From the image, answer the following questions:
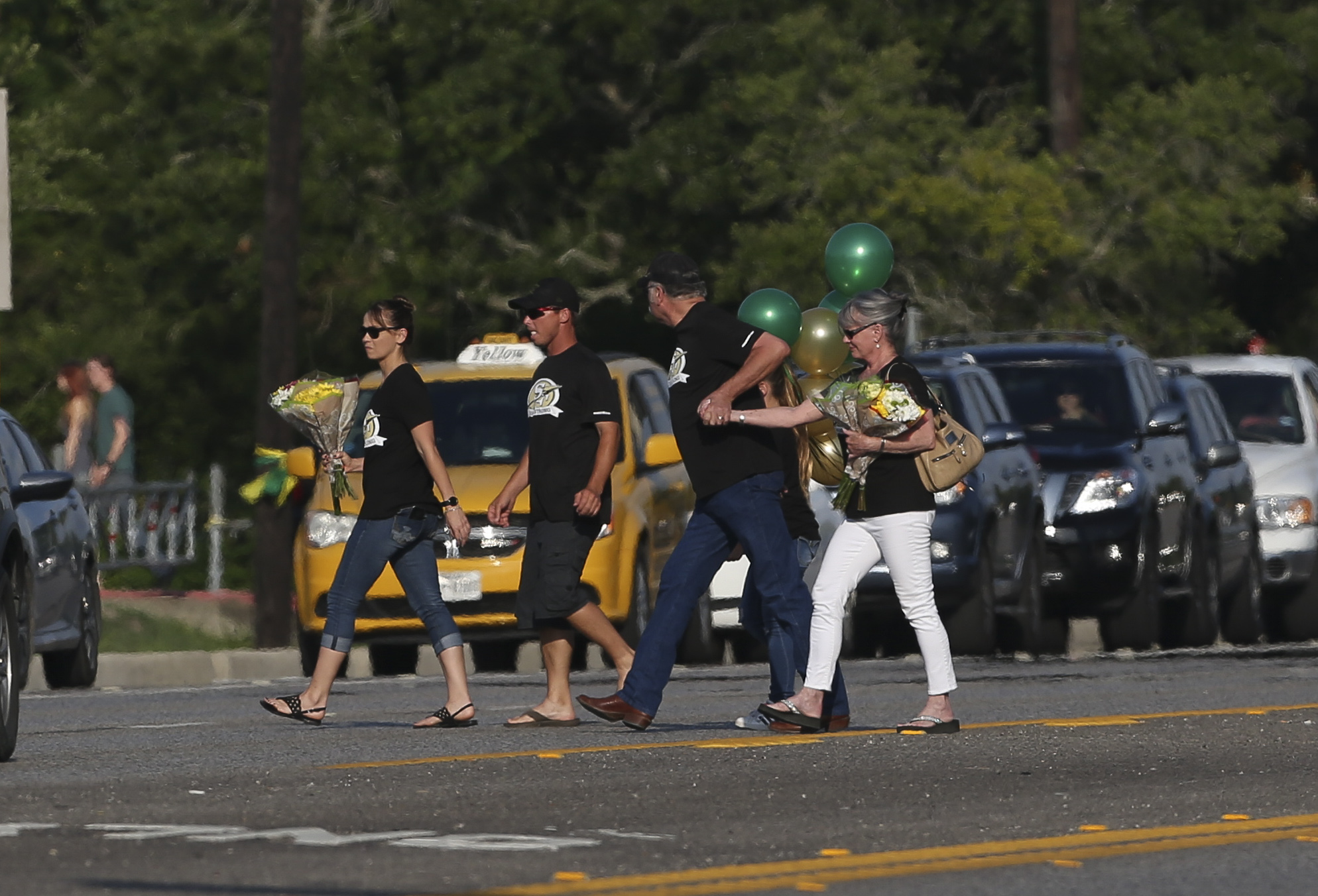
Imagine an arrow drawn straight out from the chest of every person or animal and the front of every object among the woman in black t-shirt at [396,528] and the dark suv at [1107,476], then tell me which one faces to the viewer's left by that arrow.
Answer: the woman in black t-shirt

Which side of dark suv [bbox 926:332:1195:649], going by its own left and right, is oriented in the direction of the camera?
front

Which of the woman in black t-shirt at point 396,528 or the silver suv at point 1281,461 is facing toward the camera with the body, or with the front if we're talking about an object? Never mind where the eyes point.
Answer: the silver suv

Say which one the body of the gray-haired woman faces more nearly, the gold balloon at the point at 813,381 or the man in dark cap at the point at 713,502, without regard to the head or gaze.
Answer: the man in dark cap

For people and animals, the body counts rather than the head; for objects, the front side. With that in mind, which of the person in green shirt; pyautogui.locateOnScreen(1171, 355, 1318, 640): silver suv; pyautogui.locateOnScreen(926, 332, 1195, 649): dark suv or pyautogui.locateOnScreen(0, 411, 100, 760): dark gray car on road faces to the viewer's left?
the person in green shirt

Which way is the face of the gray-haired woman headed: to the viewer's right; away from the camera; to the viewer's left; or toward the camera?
to the viewer's left

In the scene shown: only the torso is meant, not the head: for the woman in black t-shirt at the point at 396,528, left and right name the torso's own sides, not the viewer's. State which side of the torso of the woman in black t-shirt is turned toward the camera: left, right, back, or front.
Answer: left

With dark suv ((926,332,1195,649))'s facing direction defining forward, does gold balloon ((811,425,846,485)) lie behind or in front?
in front

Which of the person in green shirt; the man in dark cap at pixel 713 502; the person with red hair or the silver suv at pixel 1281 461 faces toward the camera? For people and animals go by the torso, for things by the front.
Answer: the silver suv

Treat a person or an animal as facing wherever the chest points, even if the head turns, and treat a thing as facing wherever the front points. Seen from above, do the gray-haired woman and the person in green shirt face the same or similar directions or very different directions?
same or similar directions

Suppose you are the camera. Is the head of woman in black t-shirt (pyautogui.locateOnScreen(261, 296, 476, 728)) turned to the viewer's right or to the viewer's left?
to the viewer's left

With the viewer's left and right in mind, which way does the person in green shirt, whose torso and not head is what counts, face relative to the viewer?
facing to the left of the viewer

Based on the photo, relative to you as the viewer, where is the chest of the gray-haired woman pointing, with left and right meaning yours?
facing to the left of the viewer
